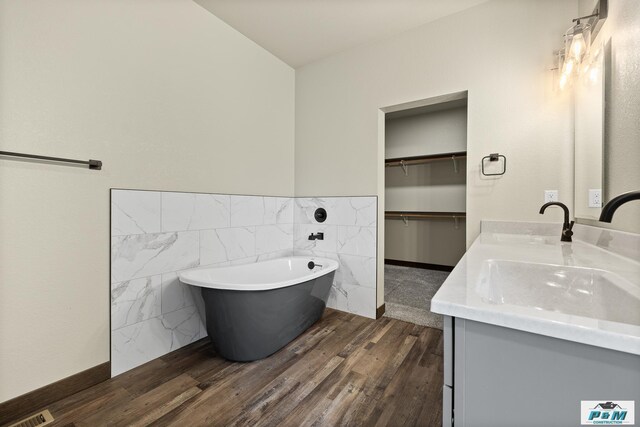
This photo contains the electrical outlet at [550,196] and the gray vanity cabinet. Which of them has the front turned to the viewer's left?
the gray vanity cabinet

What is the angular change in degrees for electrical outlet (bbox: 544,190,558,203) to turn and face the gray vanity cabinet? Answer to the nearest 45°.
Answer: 0° — it already faces it

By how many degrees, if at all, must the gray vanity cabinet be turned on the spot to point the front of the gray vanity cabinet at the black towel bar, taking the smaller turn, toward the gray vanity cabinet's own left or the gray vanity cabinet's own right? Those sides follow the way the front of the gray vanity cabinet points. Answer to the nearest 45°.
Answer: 0° — it already faces it

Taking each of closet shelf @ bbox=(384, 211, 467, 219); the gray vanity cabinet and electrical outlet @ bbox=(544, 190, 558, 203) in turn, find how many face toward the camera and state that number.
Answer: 2

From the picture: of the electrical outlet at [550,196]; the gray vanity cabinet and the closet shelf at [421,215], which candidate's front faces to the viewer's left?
the gray vanity cabinet

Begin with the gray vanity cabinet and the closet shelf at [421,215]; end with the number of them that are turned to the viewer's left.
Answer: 1

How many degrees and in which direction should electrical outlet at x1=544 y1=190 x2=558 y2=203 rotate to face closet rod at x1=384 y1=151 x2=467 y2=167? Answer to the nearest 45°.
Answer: approximately 135° to its right

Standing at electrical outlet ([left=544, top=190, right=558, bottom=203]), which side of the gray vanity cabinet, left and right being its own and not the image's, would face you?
right

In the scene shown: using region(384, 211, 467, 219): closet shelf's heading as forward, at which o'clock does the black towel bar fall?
The black towel bar is roughly at 1 o'clock from the closet shelf.

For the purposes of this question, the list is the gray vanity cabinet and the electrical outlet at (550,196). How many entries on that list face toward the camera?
1

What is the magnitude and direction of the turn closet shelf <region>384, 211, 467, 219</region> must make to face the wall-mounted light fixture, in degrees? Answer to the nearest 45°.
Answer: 0° — it already faces it

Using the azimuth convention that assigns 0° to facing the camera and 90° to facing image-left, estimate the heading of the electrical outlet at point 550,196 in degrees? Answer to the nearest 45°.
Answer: approximately 0°

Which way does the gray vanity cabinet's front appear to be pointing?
to the viewer's left

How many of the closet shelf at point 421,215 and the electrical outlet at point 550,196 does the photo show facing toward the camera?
2
